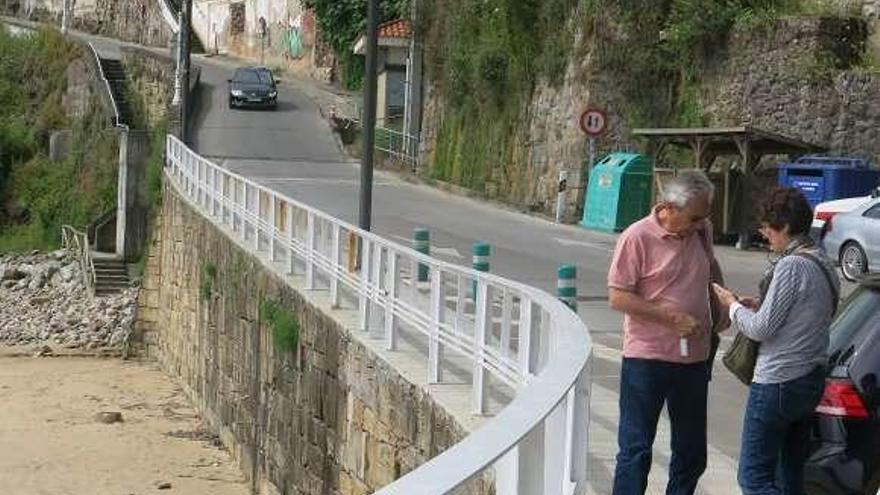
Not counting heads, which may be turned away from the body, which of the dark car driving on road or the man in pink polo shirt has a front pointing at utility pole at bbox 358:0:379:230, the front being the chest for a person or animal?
the dark car driving on road

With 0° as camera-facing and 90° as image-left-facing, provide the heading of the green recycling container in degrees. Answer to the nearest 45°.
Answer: approximately 45°

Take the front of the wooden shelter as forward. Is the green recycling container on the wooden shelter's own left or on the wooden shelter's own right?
on the wooden shelter's own right

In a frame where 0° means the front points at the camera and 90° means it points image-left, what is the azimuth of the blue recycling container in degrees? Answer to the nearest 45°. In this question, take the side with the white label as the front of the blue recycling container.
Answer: approximately 45°

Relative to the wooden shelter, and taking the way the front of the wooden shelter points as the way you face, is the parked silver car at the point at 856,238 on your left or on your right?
on your left
